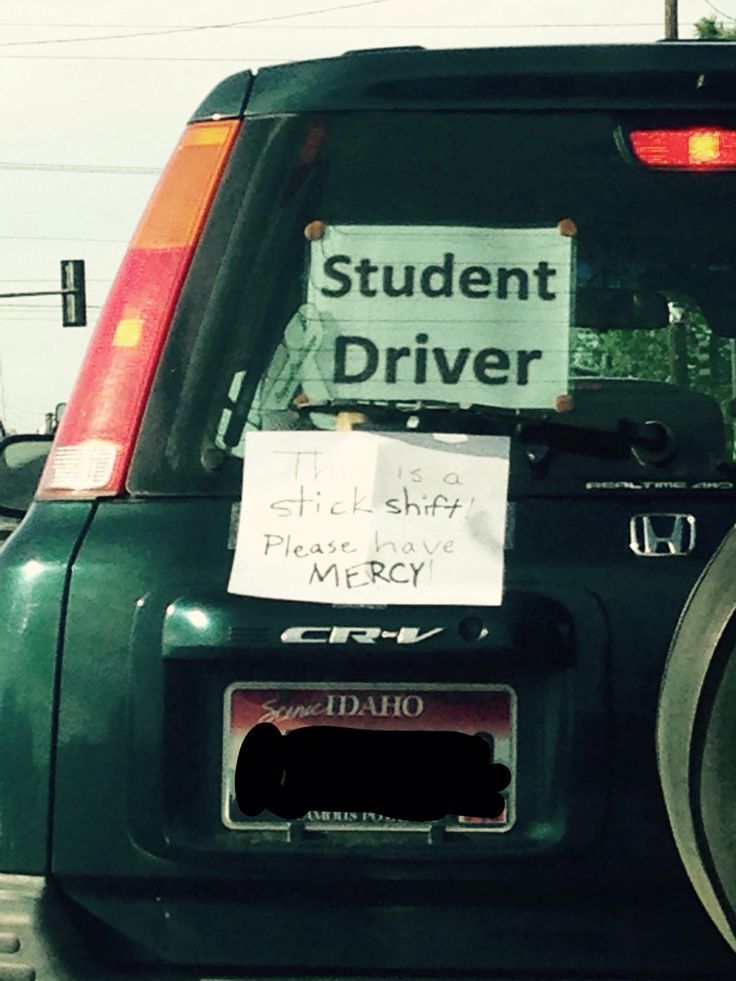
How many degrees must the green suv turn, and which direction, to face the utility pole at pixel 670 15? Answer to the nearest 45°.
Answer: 0° — it already faces it

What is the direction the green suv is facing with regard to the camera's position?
facing away from the viewer
